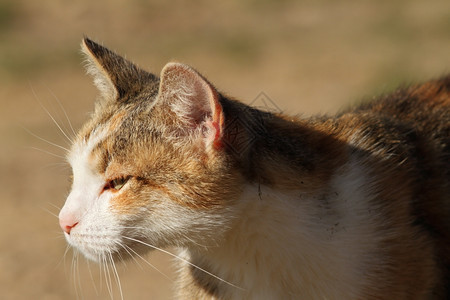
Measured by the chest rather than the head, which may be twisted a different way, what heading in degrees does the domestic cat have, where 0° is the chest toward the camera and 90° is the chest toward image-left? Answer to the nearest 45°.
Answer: approximately 90°
